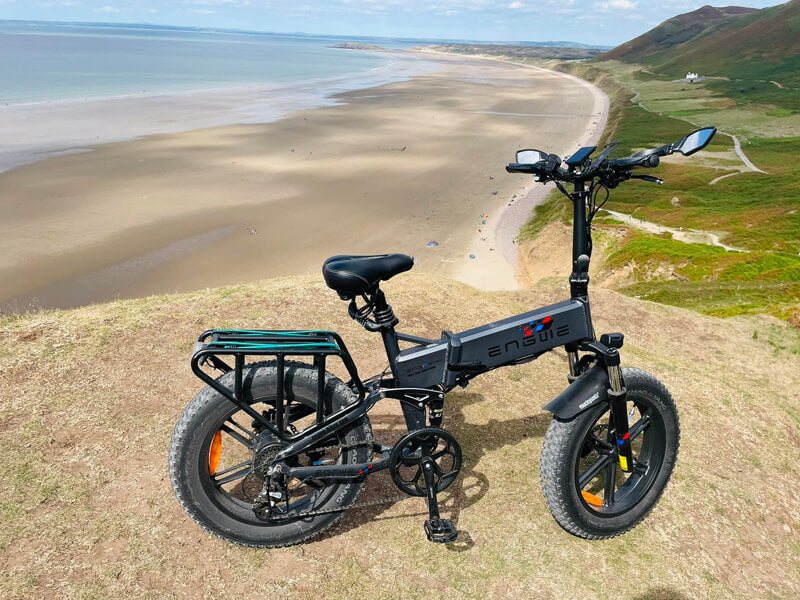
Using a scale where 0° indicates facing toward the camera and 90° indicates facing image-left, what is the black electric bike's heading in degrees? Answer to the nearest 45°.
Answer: approximately 270°
